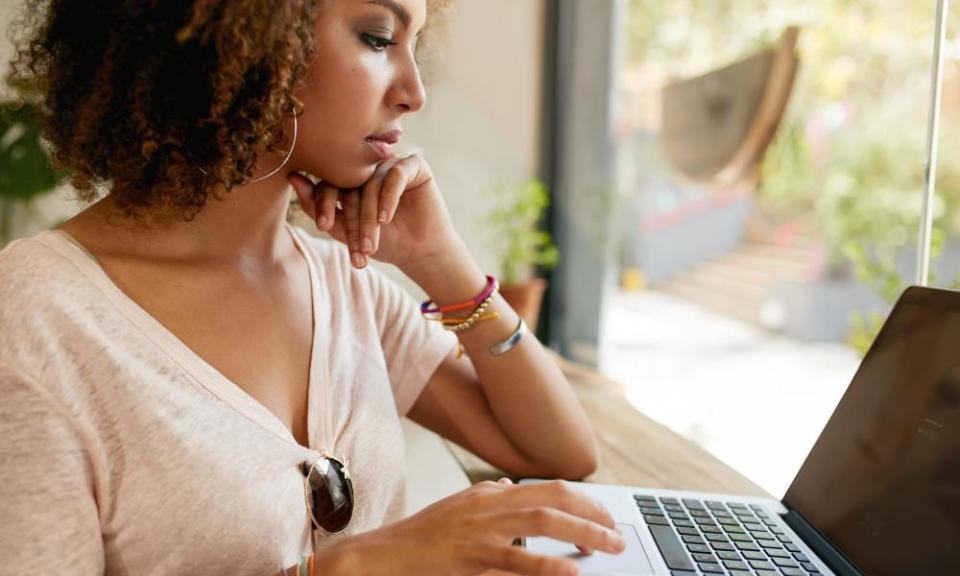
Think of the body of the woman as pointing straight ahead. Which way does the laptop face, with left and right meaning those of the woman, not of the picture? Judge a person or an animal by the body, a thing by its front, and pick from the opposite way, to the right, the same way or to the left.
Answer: the opposite way

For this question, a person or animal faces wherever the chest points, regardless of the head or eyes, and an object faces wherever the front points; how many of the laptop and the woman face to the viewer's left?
1

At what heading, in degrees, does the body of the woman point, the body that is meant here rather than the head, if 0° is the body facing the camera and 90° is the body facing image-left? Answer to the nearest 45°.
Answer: approximately 315°

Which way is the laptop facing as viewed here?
to the viewer's left

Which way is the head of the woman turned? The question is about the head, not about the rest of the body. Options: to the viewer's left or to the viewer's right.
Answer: to the viewer's right
